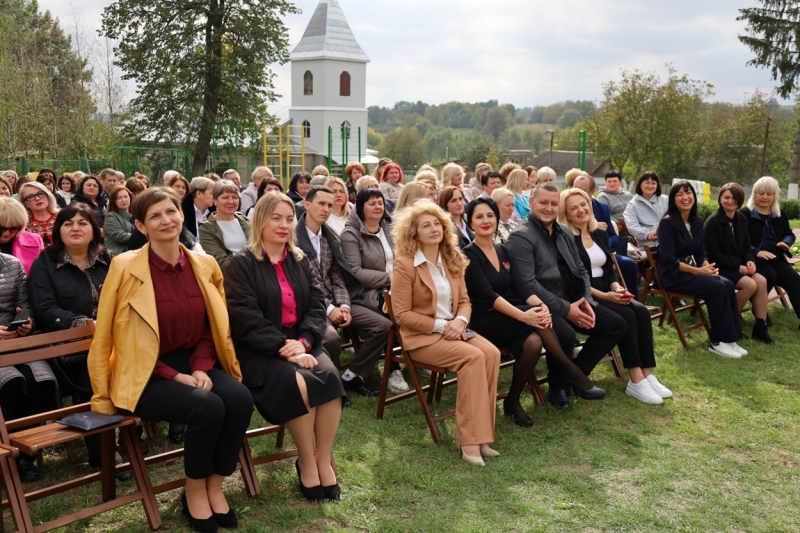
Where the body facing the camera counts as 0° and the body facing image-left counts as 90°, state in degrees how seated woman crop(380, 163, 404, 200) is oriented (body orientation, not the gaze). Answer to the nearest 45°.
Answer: approximately 315°

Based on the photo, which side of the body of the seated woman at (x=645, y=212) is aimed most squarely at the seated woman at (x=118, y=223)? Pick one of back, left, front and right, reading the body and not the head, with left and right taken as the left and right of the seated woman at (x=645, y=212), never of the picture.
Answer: right

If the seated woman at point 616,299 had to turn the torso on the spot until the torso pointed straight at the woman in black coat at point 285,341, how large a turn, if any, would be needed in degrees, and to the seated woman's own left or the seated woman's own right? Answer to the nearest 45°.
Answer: approximately 90° to the seated woman's own right

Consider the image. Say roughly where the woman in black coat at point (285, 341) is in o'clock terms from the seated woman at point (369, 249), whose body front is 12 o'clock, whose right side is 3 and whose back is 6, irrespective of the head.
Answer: The woman in black coat is roughly at 2 o'clock from the seated woman.

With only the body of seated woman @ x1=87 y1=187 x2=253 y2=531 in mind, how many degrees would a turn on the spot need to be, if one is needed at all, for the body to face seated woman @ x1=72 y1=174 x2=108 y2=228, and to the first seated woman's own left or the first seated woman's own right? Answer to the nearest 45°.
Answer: approximately 135° to the first seated woman's own left

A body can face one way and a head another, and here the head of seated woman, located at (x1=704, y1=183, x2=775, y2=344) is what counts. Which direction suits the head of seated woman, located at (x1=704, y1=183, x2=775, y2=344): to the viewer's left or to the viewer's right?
to the viewer's left

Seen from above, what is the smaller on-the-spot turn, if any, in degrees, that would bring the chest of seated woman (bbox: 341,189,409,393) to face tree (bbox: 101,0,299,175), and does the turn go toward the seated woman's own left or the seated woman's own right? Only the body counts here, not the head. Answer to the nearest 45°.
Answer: approximately 135° to the seated woman's own left

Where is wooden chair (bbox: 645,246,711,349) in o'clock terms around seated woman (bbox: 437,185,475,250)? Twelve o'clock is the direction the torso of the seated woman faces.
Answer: The wooden chair is roughly at 10 o'clock from the seated woman.

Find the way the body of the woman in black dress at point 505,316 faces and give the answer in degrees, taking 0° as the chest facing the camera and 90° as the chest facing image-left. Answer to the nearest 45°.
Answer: approximately 315°
